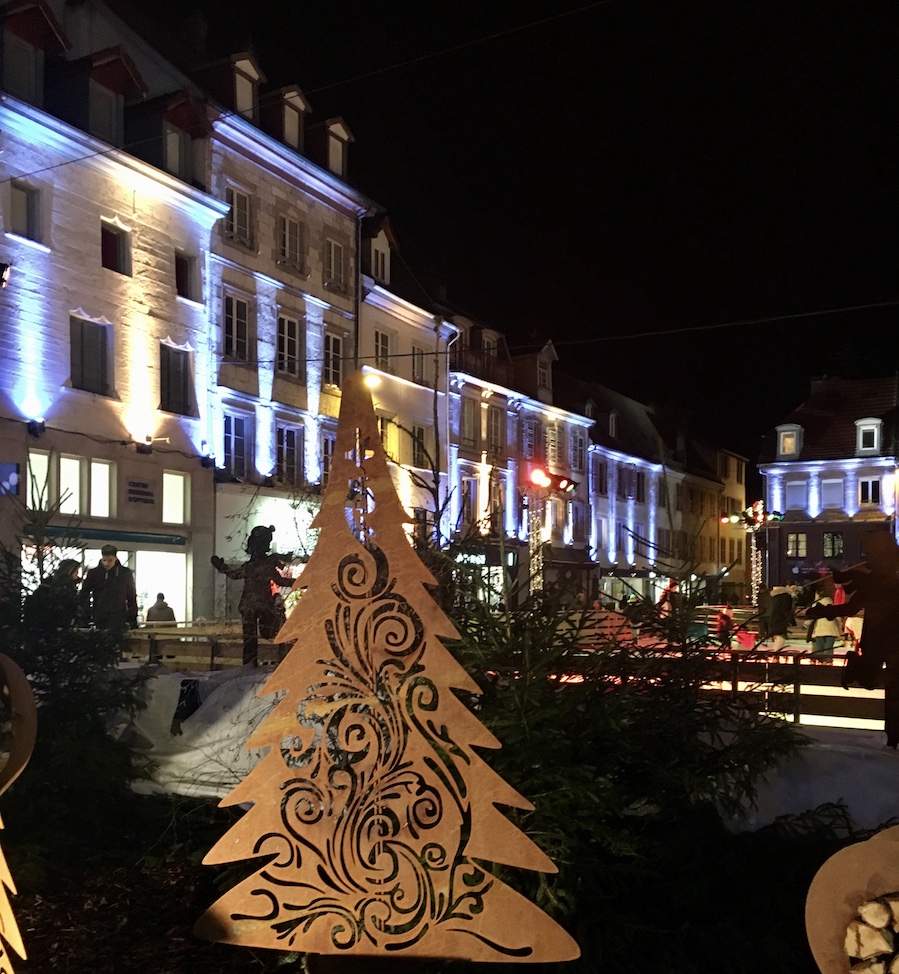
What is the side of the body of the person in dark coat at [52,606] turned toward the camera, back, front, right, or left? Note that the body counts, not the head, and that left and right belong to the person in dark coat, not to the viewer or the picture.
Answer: right

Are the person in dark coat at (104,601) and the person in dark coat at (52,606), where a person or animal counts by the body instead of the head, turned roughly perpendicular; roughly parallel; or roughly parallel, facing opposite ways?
roughly perpendicular

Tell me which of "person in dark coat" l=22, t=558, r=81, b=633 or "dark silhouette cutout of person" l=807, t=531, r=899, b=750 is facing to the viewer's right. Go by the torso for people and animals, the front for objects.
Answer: "person in dark coat" l=22, t=558, r=81, b=633
